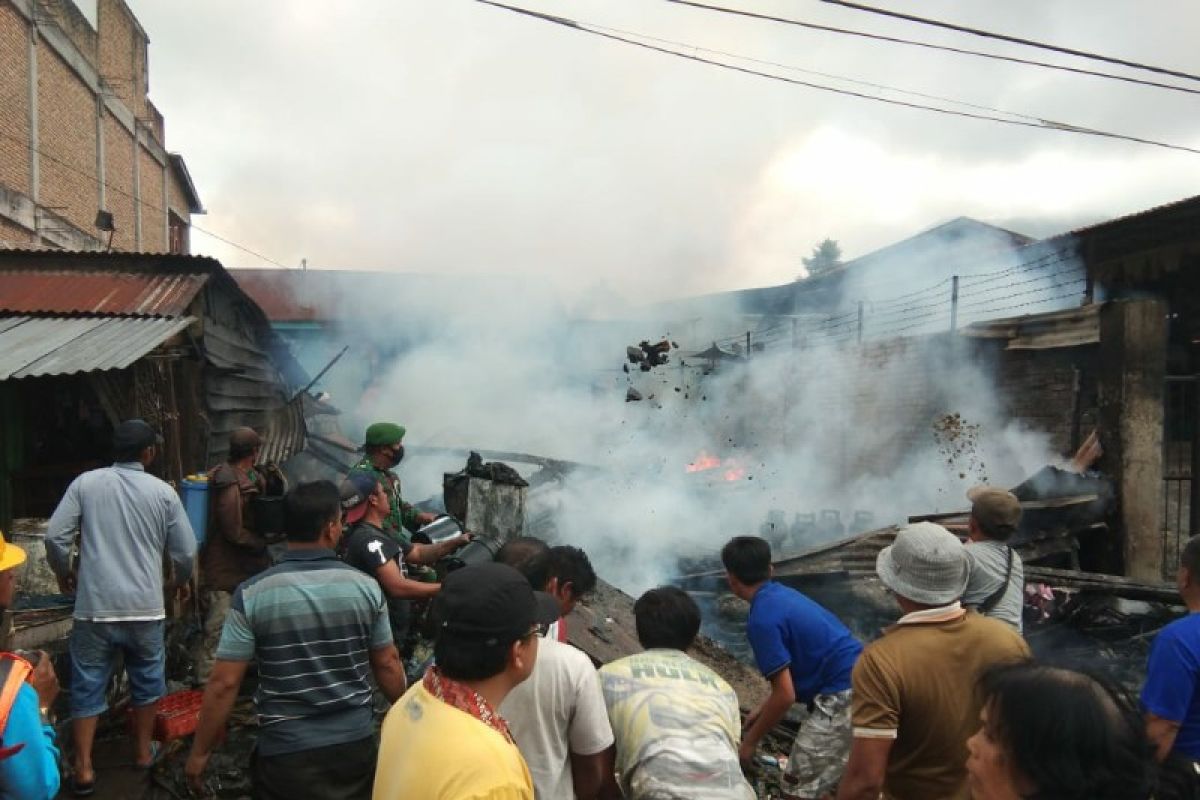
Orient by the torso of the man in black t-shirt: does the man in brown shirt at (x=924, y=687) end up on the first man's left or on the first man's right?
on the first man's right

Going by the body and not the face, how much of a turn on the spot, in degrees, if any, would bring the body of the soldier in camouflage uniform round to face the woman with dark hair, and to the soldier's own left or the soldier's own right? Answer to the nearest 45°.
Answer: approximately 90° to the soldier's own right

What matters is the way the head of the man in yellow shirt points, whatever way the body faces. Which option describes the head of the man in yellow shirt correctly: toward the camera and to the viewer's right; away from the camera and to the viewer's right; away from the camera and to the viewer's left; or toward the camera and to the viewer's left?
away from the camera and to the viewer's right

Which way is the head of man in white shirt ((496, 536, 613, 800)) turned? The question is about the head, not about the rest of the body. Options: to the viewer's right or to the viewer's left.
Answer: to the viewer's right

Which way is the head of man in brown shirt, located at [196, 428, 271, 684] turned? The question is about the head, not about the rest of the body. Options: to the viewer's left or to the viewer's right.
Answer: to the viewer's right

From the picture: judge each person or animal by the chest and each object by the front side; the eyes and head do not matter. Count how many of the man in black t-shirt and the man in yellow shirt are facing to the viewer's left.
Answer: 0

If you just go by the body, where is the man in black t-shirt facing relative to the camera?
to the viewer's right

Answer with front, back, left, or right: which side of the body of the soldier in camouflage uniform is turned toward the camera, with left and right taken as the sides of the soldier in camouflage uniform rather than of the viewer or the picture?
right

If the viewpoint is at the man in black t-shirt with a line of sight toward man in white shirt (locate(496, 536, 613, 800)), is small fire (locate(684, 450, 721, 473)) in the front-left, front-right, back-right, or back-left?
back-left
